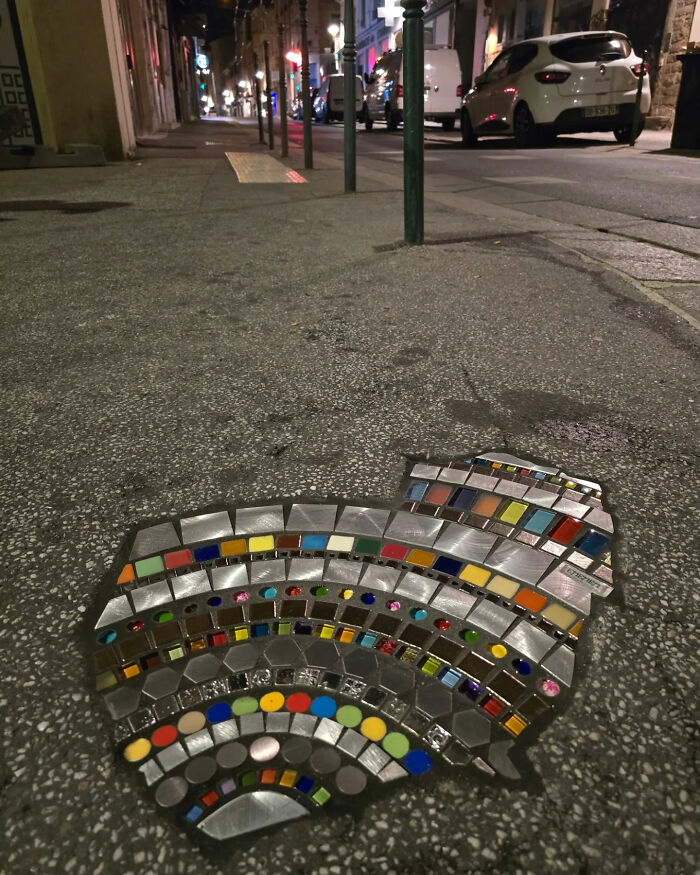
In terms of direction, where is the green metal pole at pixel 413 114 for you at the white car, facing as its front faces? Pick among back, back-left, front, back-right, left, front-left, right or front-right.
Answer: back-left

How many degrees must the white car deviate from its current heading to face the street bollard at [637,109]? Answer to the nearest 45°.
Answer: approximately 135° to its right

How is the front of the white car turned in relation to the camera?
facing away from the viewer and to the left of the viewer

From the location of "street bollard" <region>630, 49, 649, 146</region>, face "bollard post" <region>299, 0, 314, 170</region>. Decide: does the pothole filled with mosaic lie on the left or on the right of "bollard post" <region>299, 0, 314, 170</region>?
left

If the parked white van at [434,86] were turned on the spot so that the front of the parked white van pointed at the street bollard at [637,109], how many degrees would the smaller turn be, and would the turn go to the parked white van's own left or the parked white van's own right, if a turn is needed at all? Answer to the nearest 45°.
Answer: approximately 135° to the parked white van's own left

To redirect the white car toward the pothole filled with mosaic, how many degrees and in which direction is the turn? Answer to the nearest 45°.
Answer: approximately 135° to its left

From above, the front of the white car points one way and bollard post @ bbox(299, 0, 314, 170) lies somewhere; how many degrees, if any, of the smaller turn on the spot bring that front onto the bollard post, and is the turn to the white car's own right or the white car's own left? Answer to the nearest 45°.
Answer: approximately 90° to the white car's own left

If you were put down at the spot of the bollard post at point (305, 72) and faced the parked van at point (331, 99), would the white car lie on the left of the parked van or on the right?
right
